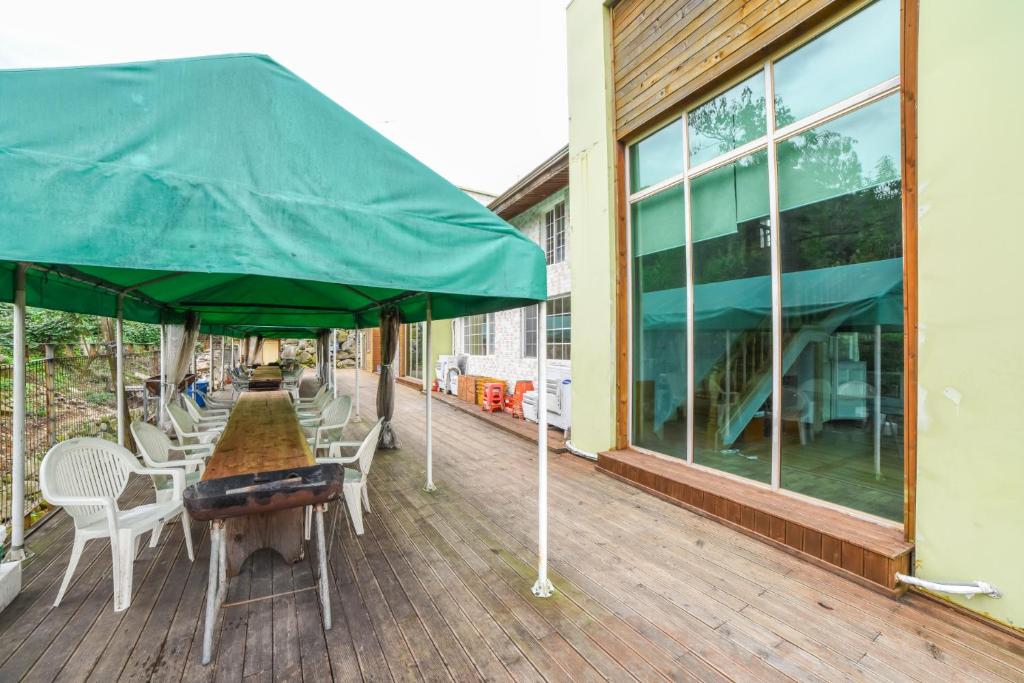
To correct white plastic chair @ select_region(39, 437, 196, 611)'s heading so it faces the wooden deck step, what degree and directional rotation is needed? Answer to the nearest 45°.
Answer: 0° — it already faces it

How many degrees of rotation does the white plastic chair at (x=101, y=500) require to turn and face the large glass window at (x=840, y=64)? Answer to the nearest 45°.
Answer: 0° — it already faces it

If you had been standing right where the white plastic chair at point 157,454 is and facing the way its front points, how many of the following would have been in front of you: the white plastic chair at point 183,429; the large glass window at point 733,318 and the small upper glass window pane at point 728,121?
2

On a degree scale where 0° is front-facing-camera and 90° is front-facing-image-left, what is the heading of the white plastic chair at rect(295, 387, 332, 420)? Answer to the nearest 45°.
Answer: approximately 45°

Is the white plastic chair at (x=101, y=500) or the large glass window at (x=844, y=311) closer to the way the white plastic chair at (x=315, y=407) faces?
the white plastic chair

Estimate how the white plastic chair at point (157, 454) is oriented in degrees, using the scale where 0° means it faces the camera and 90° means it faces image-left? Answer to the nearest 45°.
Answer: approximately 315°

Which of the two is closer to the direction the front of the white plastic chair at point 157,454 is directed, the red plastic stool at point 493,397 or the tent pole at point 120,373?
the red plastic stool

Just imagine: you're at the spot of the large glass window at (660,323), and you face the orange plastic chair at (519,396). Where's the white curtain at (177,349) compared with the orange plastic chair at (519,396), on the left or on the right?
left

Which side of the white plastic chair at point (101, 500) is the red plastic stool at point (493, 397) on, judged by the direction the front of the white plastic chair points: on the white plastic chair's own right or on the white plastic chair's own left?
on the white plastic chair's own left
